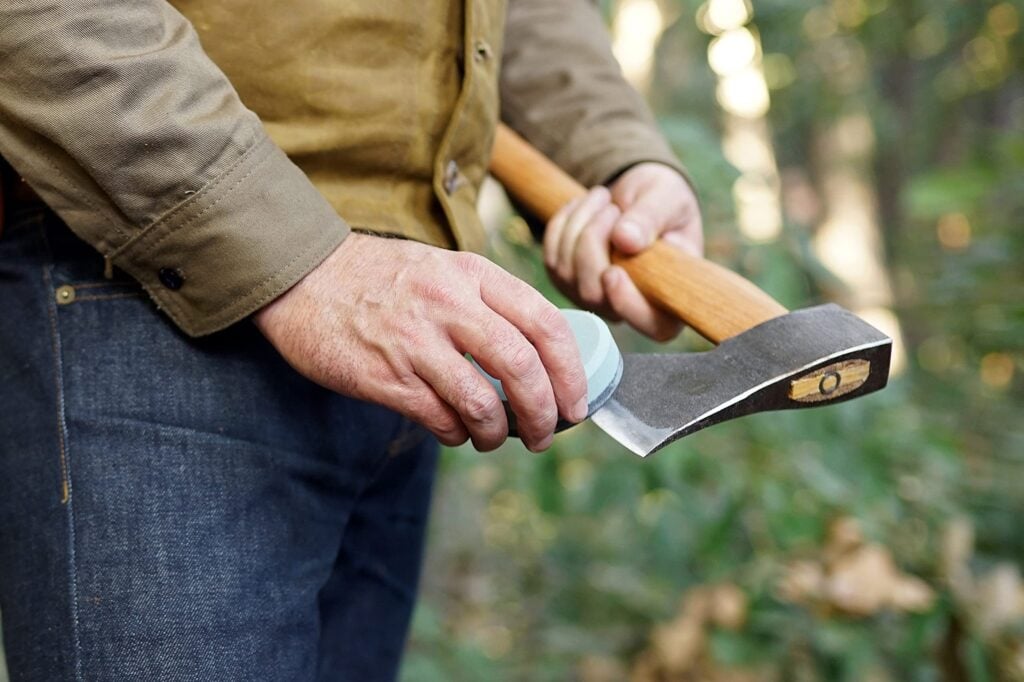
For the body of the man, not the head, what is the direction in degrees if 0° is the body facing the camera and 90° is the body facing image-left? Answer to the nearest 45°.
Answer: approximately 315°
